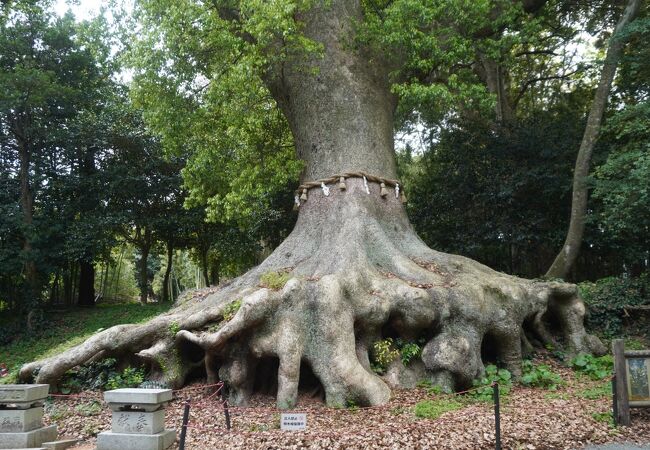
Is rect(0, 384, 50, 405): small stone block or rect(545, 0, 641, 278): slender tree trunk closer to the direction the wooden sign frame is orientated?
the small stone block

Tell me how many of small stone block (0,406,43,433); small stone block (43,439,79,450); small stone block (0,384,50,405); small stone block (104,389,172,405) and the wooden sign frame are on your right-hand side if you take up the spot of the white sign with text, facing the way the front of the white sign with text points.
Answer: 4

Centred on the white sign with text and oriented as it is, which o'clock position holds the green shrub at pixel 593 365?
The green shrub is roughly at 8 o'clock from the white sign with text.

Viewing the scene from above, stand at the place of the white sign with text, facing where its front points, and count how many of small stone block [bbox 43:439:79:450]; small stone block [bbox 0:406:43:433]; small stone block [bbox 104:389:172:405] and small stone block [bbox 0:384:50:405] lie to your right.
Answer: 4

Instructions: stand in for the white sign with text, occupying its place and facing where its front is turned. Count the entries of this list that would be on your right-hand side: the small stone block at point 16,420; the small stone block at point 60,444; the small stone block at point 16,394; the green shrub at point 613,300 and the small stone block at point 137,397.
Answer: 4

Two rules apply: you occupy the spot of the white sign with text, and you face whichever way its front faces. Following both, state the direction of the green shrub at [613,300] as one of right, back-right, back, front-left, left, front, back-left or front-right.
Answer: back-left

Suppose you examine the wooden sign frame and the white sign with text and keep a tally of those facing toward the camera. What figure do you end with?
2

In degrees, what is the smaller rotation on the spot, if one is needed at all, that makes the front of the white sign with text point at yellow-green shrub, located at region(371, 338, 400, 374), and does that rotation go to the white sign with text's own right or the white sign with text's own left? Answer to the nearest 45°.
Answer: approximately 135° to the white sign with text's own left

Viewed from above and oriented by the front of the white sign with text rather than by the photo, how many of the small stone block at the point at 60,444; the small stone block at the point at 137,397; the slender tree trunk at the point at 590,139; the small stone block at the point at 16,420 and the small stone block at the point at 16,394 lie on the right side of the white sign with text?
4

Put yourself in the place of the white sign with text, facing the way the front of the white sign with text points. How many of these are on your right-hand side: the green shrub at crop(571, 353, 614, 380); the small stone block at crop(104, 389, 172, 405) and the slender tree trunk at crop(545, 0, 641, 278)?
1

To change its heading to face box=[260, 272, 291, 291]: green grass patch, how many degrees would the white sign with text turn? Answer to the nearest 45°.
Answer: approximately 180°

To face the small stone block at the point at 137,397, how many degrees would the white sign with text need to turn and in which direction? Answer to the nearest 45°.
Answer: approximately 90° to its right

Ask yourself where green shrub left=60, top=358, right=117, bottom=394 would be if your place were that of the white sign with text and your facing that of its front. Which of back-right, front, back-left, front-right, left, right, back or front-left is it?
back-right

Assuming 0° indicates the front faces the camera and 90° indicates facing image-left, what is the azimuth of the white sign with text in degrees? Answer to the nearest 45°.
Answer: approximately 0°
